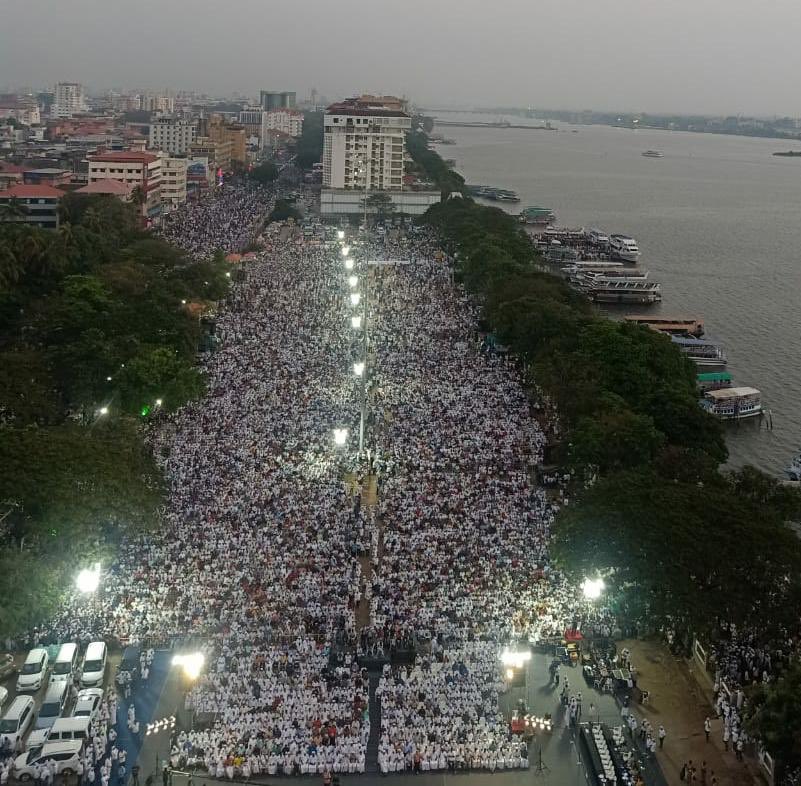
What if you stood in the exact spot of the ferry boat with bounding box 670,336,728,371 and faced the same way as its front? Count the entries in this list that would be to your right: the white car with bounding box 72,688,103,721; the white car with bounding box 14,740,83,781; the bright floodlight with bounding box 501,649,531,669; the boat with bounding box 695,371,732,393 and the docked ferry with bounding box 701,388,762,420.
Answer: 5

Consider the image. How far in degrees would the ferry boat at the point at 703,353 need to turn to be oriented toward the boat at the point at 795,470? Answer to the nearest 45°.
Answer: approximately 90° to its right

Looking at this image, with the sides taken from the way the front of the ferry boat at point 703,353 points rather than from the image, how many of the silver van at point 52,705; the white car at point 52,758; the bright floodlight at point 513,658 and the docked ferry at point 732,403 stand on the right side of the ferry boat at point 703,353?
4

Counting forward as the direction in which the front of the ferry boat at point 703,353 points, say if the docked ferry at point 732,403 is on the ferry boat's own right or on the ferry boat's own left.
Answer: on the ferry boat's own right

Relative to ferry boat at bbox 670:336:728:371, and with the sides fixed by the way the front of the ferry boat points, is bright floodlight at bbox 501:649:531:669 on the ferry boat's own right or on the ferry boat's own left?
on the ferry boat's own right

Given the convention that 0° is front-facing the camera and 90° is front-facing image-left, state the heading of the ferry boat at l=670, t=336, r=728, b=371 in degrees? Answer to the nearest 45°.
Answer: approximately 270°

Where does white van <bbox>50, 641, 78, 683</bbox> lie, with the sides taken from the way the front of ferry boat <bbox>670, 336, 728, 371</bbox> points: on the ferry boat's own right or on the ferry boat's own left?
on the ferry boat's own right

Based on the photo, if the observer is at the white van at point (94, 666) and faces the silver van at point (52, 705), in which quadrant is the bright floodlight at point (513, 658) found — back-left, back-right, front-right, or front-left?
back-left
